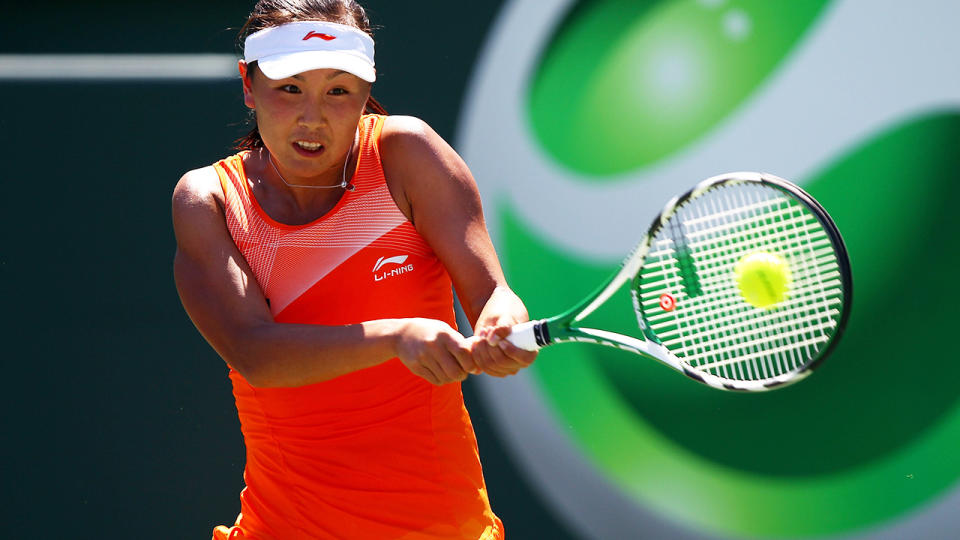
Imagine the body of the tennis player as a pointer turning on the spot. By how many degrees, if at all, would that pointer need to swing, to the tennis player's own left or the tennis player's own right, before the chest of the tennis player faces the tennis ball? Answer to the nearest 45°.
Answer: approximately 90° to the tennis player's own left

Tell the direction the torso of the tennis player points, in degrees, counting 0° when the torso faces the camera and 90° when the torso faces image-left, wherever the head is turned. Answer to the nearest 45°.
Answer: approximately 0°
